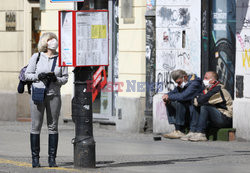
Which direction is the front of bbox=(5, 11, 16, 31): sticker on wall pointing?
toward the camera

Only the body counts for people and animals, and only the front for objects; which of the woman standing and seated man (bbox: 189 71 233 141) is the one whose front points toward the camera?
the woman standing

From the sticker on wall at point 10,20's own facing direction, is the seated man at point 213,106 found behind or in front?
in front

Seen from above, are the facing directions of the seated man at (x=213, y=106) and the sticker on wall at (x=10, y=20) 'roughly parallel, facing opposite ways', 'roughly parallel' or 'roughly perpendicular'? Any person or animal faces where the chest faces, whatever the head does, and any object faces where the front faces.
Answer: roughly perpendicular

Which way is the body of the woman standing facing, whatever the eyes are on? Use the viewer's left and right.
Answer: facing the viewer

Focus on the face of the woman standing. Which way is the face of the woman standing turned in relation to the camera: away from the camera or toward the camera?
toward the camera

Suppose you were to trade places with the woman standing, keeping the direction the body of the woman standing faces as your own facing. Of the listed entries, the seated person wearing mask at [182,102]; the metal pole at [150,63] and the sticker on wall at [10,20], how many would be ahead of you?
0

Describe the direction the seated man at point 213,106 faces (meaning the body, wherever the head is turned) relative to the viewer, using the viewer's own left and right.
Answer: facing to the left of the viewer

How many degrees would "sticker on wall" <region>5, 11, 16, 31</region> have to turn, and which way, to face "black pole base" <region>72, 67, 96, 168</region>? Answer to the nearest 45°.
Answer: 0° — it already faces it

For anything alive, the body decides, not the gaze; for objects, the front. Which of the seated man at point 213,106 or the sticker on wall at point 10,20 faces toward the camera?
the sticker on wall

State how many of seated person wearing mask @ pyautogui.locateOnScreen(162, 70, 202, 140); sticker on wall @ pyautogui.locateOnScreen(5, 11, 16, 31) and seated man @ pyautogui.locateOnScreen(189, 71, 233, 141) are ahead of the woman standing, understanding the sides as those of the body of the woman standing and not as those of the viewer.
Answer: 0
